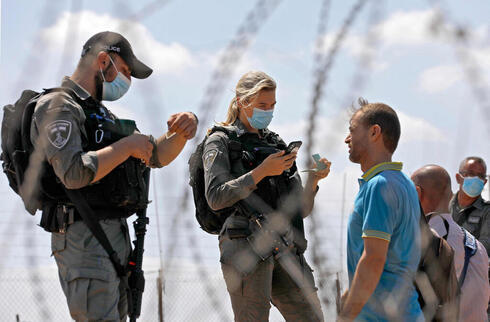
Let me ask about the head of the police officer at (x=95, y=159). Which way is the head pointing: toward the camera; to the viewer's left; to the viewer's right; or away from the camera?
to the viewer's right

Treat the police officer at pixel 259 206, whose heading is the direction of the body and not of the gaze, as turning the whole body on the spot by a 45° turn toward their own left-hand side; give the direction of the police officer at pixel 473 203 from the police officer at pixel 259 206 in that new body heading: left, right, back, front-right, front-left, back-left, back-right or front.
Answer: front-left

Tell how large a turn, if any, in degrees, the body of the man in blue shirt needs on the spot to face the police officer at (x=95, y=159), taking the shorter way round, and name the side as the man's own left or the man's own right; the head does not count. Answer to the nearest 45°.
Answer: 0° — they already face them

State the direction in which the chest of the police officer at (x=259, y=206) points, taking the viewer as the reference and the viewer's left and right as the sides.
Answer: facing the viewer and to the right of the viewer

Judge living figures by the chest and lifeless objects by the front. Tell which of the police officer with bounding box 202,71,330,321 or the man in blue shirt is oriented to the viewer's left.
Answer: the man in blue shirt

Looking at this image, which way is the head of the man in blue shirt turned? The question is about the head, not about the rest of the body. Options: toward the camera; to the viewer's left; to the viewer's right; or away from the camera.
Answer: to the viewer's left

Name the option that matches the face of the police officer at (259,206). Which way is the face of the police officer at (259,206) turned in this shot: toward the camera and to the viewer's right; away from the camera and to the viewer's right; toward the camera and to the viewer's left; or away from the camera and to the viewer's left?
toward the camera and to the viewer's right

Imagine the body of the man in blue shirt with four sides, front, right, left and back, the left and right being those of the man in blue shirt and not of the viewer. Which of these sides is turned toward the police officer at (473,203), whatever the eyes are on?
right

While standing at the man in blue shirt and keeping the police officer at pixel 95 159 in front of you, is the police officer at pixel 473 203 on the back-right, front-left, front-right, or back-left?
back-right

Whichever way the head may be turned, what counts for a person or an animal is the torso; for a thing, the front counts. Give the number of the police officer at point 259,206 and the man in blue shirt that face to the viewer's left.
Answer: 1

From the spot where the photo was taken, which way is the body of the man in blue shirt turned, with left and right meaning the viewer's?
facing to the left of the viewer

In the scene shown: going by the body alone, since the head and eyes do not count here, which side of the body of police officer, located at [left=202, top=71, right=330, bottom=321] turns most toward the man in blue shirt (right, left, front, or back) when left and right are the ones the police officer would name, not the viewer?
front

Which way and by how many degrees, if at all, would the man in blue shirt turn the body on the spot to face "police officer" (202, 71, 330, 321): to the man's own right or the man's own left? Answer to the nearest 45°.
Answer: approximately 45° to the man's own right
